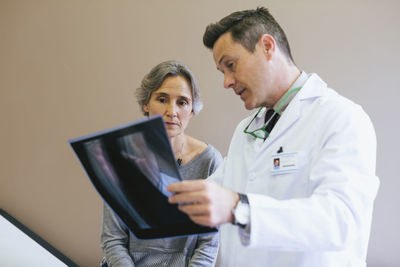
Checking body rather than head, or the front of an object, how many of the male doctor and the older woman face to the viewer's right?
0

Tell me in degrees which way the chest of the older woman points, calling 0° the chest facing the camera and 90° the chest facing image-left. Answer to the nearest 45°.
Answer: approximately 0°

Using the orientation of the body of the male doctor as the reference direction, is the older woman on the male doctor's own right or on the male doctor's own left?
on the male doctor's own right

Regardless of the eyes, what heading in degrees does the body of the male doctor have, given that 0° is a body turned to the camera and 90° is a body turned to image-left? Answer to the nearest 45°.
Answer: approximately 45°

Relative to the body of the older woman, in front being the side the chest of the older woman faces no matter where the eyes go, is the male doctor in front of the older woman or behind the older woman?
in front
